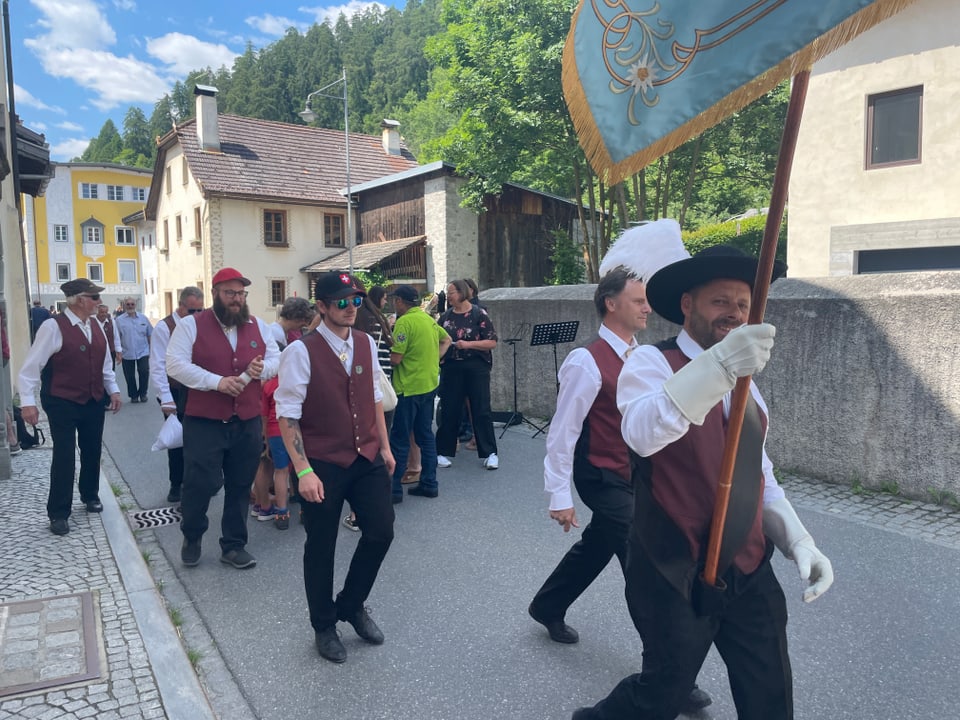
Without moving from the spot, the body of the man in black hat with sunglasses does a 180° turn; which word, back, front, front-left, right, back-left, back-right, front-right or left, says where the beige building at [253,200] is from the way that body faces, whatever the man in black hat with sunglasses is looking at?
front-right

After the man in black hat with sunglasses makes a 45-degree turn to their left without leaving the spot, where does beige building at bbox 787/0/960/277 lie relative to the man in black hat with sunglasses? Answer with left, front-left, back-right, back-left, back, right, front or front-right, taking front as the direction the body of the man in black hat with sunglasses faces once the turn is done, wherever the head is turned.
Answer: front-left

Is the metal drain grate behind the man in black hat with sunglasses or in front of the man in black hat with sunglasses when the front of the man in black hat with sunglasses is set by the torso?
behind

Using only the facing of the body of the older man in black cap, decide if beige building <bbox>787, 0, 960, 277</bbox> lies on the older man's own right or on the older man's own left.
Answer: on the older man's own left

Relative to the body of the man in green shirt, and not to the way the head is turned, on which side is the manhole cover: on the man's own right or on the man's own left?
on the man's own left

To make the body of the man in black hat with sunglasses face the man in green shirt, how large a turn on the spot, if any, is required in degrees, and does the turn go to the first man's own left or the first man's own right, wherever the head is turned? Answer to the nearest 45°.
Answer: approximately 135° to the first man's own left

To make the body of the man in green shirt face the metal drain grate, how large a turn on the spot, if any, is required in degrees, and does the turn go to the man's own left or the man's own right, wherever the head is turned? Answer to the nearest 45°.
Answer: approximately 45° to the man's own left
